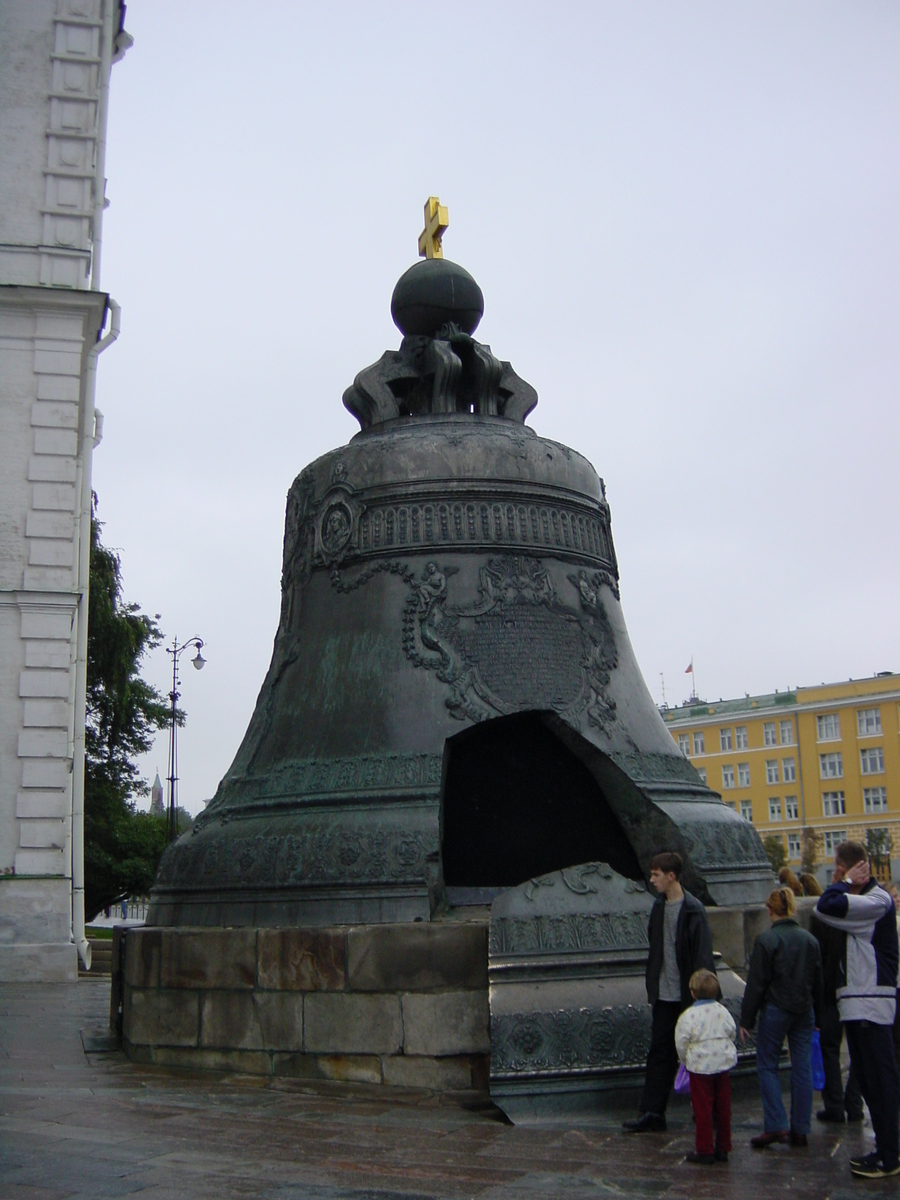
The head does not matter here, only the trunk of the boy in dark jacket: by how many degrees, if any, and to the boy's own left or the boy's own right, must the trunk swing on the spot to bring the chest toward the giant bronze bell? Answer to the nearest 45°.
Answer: approximately 90° to the boy's own right

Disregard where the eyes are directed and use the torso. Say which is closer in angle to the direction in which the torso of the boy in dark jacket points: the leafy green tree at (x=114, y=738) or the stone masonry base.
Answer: the stone masonry base

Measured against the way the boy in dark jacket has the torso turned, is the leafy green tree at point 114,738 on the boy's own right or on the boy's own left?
on the boy's own right

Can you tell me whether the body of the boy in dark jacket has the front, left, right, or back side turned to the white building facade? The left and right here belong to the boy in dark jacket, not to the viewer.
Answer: right

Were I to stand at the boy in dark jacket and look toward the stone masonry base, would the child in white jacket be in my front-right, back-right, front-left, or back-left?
back-left

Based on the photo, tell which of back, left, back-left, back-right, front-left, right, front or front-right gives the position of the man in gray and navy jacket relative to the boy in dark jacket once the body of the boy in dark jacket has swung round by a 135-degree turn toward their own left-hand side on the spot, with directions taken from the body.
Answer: front

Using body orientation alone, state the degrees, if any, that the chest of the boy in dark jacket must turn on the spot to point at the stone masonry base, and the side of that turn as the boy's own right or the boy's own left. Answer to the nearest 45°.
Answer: approximately 45° to the boy's own right

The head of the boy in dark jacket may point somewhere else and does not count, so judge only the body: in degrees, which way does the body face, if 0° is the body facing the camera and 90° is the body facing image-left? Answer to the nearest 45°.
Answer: approximately 45°
